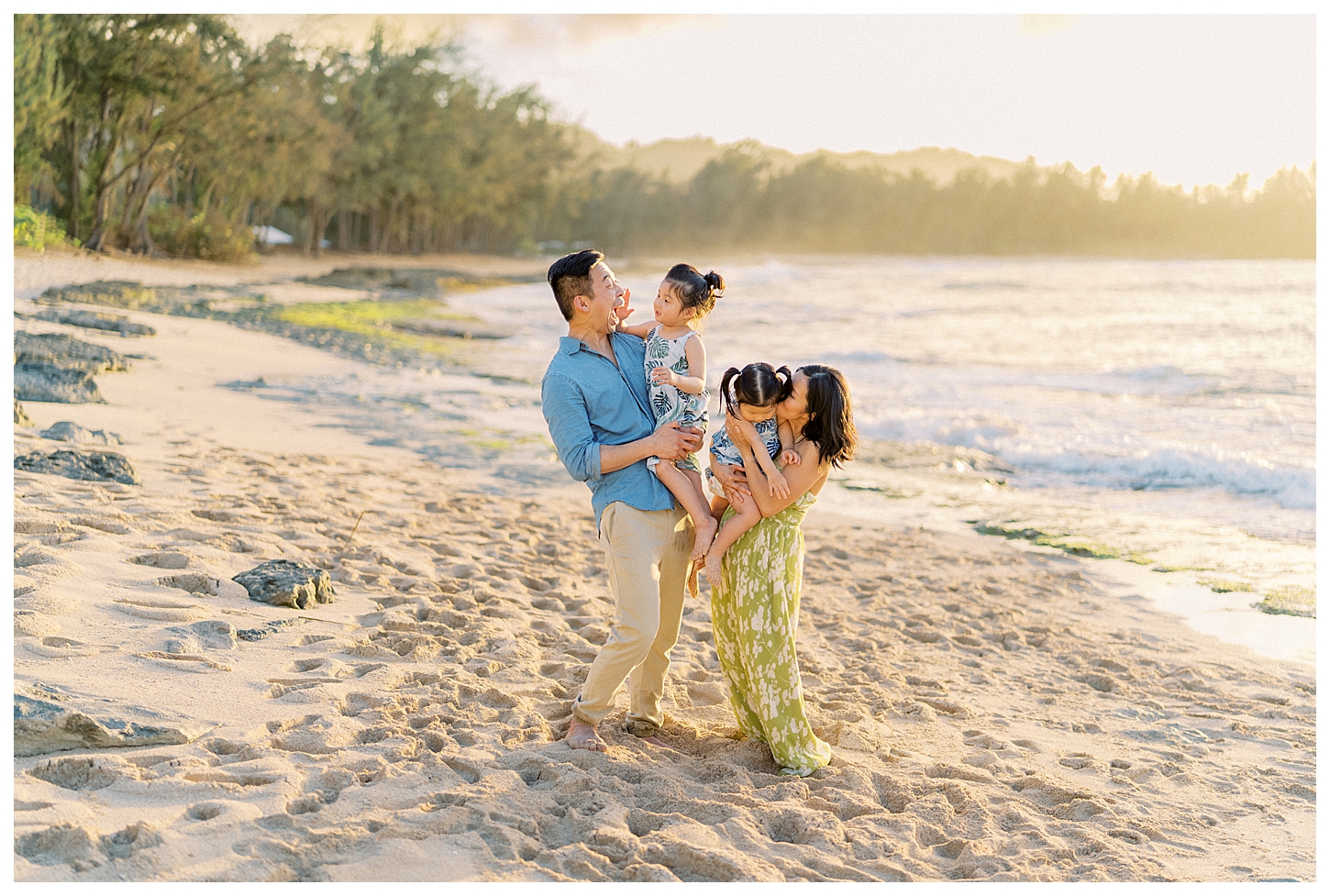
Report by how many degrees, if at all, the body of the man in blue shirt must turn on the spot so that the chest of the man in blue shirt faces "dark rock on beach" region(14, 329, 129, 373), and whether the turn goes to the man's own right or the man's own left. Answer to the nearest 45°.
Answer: approximately 180°

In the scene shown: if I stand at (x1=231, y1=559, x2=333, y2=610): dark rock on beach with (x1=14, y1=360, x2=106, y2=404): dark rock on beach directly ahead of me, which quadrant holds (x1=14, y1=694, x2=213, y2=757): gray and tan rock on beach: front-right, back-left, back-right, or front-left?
back-left

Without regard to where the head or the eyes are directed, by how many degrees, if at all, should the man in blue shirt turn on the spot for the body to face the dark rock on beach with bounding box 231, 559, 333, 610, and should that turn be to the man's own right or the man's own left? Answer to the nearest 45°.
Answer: approximately 180°

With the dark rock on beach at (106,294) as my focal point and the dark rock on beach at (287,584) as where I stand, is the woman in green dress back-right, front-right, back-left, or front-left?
back-right

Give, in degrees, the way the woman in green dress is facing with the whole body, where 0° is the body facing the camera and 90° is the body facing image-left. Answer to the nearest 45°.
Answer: approximately 90°

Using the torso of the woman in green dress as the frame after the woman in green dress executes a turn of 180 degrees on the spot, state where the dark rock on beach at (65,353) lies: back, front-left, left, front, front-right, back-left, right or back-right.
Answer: back-left

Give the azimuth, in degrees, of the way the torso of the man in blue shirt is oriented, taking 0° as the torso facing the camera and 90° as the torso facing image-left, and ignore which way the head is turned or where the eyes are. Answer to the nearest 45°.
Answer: approximately 315°

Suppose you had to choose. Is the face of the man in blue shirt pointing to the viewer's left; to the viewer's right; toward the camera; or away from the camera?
to the viewer's right

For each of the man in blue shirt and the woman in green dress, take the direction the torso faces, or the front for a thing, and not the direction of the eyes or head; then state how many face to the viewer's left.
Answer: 1
